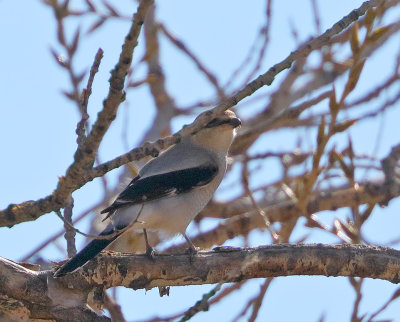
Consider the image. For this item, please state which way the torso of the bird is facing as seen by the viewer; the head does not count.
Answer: to the viewer's right
